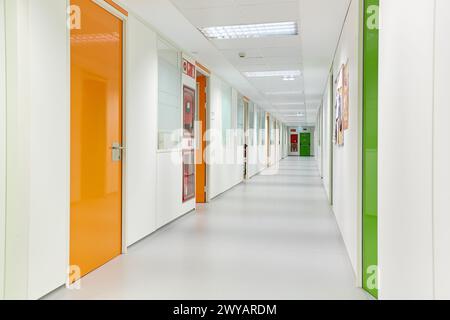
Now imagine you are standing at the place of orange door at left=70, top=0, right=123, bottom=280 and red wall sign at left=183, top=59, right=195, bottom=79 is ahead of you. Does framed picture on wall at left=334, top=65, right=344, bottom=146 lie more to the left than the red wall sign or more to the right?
right

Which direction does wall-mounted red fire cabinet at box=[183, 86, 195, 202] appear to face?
to the viewer's right

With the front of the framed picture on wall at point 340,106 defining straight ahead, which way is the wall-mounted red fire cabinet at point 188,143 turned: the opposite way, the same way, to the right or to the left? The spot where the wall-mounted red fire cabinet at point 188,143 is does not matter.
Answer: the opposite way

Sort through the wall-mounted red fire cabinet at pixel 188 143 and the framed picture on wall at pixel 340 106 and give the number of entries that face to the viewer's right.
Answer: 1

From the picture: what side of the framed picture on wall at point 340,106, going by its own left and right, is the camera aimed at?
left

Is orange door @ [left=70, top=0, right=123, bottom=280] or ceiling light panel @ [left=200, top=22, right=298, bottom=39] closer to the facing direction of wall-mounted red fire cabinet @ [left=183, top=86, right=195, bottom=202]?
the ceiling light panel

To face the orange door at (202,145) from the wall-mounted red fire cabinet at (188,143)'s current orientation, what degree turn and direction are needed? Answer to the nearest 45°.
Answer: approximately 90° to its left
